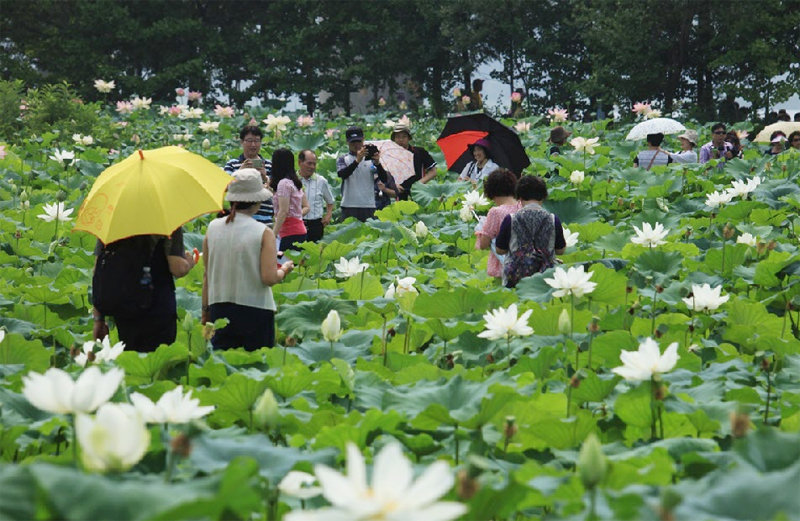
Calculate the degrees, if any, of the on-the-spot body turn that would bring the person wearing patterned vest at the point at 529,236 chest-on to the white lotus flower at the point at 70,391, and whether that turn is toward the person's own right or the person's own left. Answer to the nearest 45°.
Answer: approximately 180°

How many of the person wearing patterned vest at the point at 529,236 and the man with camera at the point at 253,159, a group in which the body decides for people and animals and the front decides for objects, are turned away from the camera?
1

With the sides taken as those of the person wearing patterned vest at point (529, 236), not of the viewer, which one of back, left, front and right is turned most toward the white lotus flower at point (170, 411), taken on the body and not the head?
back

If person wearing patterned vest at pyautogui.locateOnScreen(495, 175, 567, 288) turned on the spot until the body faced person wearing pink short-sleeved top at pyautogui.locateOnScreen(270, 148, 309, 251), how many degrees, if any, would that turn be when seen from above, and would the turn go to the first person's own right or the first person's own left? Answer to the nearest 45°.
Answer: approximately 45° to the first person's own left

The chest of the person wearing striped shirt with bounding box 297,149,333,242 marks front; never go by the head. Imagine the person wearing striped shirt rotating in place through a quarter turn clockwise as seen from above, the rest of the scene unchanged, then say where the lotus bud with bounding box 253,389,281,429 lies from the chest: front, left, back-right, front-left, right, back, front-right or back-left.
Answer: back-left

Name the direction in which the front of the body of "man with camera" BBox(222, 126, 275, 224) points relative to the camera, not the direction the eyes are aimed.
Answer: toward the camera

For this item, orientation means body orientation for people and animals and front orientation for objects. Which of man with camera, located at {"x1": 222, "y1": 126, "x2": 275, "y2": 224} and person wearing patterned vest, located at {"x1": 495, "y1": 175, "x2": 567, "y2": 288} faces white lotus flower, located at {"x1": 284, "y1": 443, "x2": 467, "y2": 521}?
the man with camera

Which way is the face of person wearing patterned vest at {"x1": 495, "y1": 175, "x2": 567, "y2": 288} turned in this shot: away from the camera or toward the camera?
away from the camera

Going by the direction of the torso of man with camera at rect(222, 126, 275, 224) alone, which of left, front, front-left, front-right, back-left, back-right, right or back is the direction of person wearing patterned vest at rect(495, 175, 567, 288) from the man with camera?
front-left

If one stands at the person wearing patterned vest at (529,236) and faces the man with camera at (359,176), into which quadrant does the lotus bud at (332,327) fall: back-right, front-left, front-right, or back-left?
back-left

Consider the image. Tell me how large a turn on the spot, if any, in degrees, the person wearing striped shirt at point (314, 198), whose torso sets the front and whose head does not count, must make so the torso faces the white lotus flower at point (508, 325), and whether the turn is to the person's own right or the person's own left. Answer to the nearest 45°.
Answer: approximately 45° to the person's own left

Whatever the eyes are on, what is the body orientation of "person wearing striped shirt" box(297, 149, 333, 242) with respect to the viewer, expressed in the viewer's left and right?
facing the viewer and to the left of the viewer

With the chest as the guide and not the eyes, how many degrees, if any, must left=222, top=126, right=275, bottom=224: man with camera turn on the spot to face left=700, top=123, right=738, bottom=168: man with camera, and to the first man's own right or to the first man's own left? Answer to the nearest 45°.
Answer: approximately 135° to the first man's own left

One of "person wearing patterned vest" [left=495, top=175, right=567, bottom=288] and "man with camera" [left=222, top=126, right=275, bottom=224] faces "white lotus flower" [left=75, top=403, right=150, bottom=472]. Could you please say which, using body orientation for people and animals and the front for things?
the man with camera

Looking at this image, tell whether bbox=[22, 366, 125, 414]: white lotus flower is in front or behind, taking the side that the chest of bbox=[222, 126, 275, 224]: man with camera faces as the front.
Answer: in front

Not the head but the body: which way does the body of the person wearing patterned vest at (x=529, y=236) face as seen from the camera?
away from the camera

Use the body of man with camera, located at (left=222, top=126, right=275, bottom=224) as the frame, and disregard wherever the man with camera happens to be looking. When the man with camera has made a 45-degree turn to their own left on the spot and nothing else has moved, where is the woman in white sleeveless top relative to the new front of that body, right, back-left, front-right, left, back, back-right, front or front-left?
front-right
